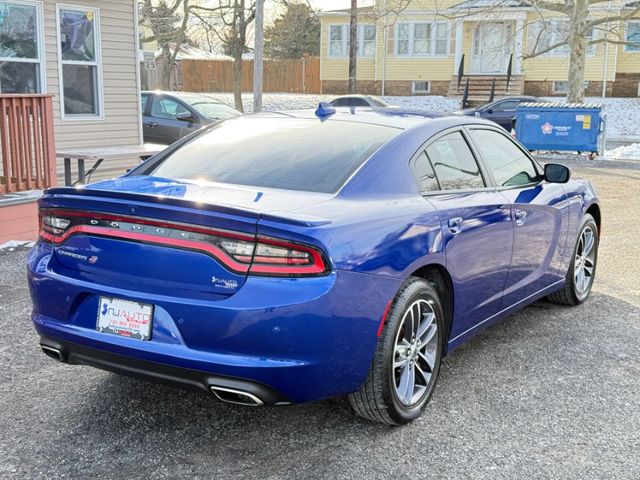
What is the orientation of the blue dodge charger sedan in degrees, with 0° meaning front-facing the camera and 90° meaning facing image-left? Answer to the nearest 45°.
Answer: approximately 225°

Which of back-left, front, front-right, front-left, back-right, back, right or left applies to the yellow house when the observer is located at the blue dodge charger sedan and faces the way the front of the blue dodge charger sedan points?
front-left

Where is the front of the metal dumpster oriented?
toward the camera

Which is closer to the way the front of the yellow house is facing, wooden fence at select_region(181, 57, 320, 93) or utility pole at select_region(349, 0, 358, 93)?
the utility pole

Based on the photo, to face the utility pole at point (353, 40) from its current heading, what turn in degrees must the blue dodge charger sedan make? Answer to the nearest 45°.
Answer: approximately 45° to its left

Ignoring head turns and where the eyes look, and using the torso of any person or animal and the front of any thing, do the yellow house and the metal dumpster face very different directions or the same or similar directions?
same or similar directions

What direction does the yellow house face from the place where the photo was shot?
facing the viewer

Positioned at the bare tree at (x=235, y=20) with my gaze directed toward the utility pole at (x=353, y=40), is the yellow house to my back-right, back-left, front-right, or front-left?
front-left

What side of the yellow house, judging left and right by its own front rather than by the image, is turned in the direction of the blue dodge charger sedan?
front

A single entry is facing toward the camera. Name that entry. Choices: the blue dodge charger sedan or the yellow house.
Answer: the yellow house

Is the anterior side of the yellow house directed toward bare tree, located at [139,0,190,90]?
no

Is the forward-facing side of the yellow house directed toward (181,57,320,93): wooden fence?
no

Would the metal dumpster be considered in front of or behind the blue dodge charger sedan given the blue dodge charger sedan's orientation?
in front

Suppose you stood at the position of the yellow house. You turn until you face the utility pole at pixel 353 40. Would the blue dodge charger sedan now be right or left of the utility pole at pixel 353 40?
left

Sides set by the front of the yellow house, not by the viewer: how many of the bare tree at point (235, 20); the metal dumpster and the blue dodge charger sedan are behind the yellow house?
0

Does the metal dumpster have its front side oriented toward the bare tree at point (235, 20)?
no

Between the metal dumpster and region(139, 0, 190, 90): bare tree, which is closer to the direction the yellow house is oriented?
the metal dumpster

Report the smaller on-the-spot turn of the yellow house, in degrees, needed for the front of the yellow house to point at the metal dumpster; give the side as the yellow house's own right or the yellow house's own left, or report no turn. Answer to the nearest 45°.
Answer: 0° — it already faces it
